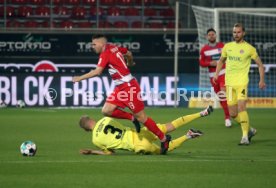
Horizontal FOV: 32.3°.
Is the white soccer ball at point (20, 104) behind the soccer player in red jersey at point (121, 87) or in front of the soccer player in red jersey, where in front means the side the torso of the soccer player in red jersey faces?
in front
